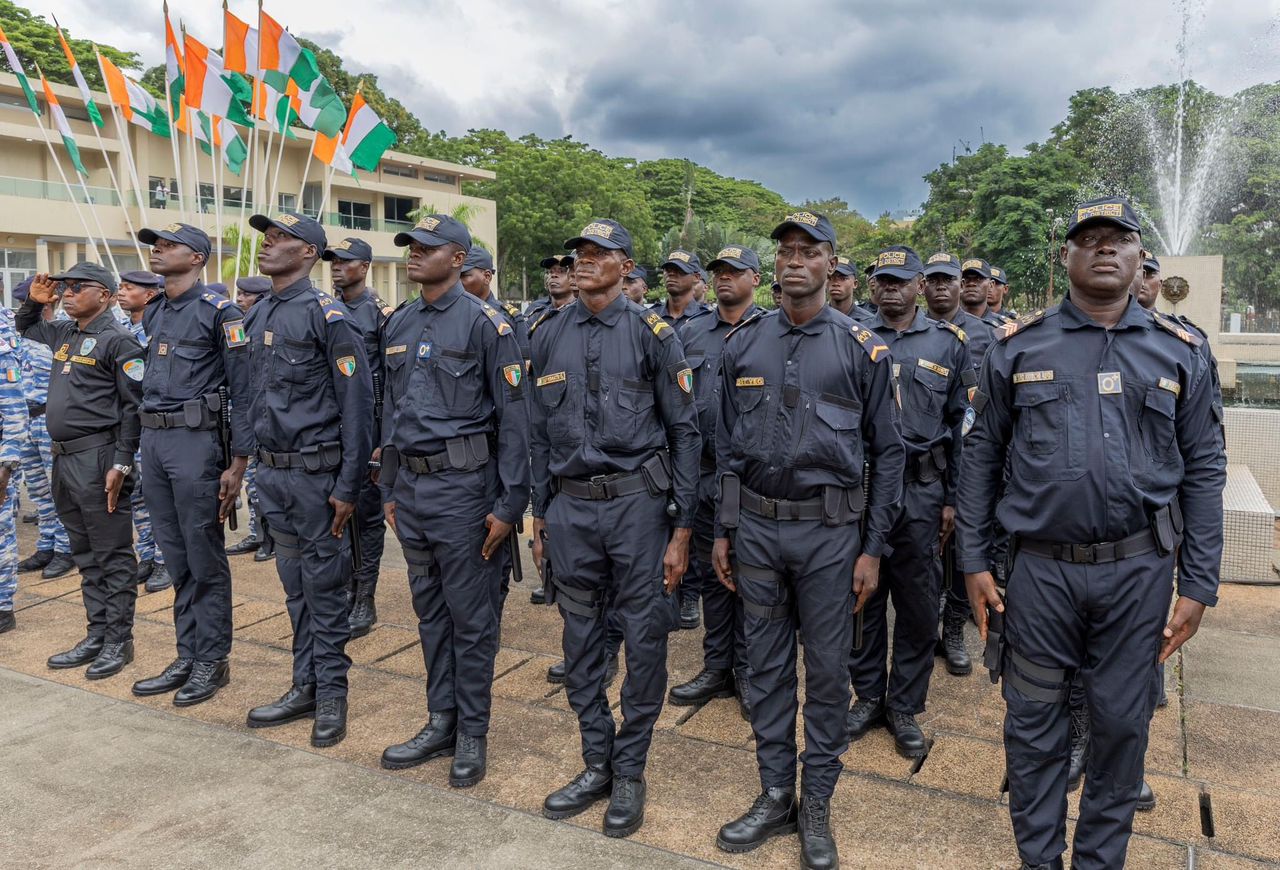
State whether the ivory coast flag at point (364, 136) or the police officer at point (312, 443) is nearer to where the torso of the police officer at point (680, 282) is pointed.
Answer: the police officer

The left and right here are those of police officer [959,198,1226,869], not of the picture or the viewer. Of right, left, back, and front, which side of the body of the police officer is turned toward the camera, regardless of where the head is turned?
front

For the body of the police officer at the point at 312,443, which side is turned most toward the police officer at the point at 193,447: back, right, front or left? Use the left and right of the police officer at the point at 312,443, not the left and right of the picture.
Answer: right

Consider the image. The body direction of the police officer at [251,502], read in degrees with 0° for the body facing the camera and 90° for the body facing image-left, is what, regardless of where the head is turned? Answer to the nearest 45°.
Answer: approximately 45°

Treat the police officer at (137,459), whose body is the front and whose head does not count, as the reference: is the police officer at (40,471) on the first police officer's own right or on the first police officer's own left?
on the first police officer's own right

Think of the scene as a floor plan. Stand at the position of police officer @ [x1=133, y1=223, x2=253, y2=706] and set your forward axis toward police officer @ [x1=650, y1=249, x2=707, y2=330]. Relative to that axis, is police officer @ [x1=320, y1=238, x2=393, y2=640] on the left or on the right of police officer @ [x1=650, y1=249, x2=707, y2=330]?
left

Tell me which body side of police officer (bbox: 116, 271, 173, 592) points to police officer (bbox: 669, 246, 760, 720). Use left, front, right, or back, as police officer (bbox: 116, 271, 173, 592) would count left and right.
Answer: left

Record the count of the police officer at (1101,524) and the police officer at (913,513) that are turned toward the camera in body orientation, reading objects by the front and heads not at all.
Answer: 2

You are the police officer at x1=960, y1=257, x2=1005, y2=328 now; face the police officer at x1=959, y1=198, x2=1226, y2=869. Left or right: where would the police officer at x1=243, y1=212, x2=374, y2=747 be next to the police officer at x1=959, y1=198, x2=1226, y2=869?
right

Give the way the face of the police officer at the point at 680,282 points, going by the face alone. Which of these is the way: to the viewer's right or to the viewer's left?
to the viewer's left

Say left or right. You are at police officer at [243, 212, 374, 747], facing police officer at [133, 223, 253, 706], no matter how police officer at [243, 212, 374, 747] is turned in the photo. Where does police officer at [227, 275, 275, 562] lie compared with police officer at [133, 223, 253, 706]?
right

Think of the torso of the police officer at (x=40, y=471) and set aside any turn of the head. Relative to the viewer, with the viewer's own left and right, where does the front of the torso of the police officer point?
facing the viewer and to the left of the viewer

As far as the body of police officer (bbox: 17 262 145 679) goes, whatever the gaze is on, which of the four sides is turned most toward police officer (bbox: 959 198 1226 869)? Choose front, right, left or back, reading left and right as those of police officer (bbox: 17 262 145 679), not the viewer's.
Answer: left
